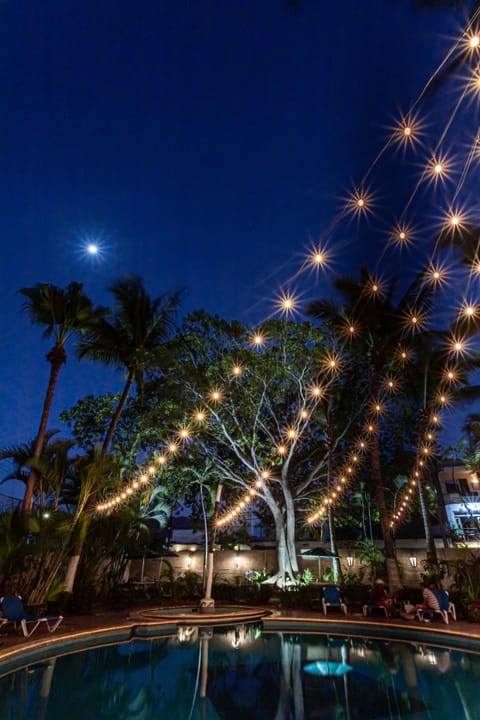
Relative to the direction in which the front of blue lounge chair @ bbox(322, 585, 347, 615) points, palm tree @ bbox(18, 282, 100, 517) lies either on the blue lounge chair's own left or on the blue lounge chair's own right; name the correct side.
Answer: on the blue lounge chair's own right

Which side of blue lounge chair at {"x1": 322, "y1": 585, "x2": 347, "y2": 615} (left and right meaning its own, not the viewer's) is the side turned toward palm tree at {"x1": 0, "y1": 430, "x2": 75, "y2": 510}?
right

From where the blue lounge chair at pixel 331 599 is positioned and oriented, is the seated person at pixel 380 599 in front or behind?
in front

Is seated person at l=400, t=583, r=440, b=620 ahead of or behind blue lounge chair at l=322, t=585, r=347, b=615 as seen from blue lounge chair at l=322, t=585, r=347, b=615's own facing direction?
ahead

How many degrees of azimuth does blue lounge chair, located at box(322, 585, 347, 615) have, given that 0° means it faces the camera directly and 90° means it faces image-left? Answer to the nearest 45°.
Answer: approximately 315°
